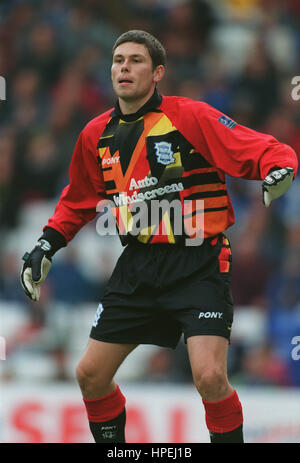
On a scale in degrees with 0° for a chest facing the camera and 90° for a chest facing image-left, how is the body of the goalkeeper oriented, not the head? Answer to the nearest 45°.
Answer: approximately 45°
